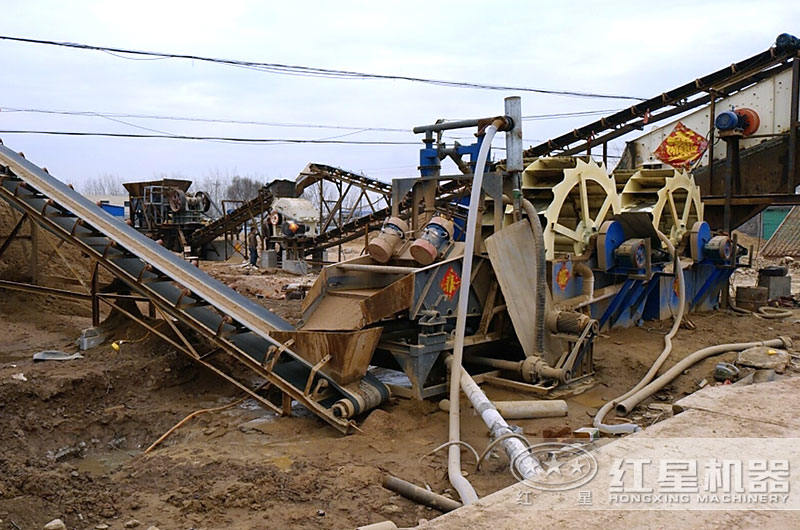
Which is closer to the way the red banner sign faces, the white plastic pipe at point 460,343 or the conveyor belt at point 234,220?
the white plastic pipe

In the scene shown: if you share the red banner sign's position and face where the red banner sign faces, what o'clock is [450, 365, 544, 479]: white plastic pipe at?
The white plastic pipe is roughly at 12 o'clock from the red banner sign.

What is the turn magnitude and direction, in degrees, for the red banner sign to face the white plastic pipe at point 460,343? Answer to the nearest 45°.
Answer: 0° — it already faces it

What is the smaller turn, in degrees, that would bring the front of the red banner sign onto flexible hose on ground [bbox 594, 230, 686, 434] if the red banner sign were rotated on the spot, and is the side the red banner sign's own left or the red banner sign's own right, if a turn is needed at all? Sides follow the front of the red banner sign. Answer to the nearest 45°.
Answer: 0° — it already faces it

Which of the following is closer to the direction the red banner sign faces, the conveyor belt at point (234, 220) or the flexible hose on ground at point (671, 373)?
the flexible hose on ground

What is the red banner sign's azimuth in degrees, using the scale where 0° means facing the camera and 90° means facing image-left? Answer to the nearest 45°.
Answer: approximately 0°
